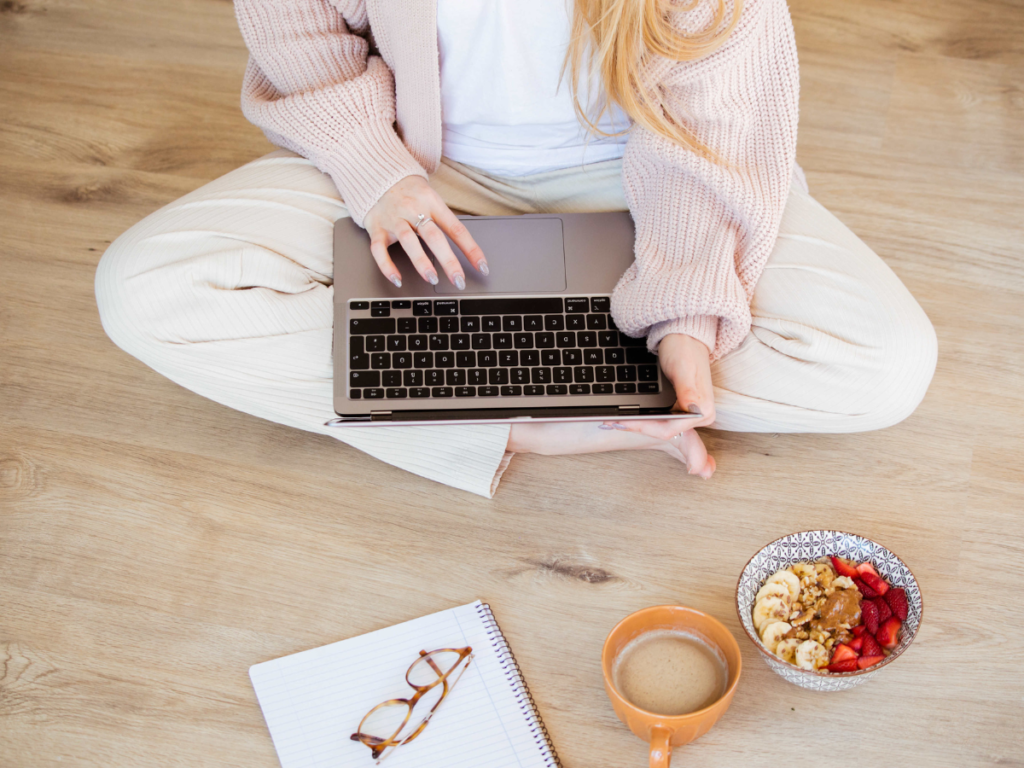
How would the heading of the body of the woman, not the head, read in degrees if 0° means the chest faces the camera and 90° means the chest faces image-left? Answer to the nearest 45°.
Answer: approximately 0°
